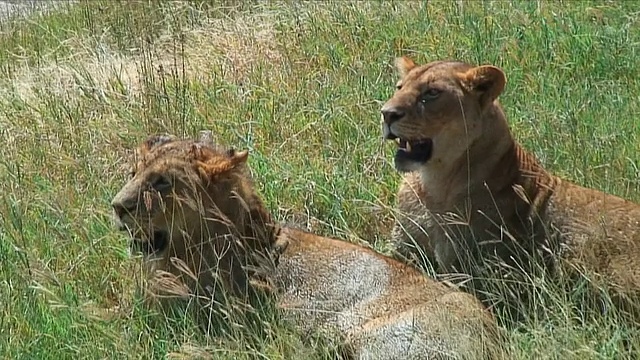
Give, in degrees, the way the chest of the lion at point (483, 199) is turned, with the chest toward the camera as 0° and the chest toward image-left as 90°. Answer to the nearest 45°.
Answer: approximately 45°

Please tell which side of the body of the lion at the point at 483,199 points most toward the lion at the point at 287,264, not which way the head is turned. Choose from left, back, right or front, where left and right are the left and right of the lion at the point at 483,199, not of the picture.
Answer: front
